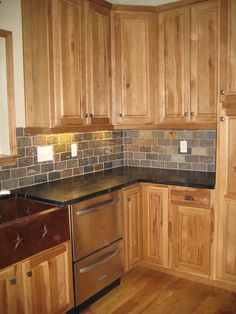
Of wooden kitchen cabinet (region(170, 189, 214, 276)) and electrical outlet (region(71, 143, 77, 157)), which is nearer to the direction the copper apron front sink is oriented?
the wooden kitchen cabinet

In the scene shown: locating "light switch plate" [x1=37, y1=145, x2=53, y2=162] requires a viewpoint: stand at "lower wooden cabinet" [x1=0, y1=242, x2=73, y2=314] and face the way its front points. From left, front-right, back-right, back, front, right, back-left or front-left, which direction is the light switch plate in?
back-left

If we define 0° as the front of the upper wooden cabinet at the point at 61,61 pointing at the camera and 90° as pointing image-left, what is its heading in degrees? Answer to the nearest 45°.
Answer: approximately 315°

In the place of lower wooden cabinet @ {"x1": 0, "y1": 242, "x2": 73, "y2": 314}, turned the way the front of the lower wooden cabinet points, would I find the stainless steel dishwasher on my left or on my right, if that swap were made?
on my left

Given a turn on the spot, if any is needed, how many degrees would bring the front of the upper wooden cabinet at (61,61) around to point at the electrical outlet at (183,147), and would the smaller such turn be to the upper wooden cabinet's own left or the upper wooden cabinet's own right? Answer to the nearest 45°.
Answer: approximately 90° to the upper wooden cabinet's own left
